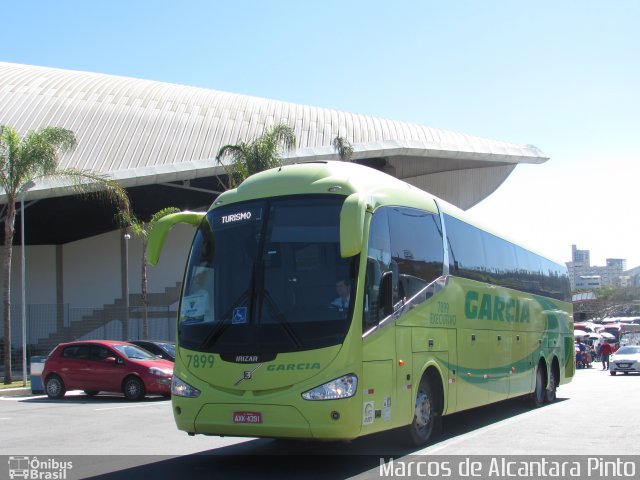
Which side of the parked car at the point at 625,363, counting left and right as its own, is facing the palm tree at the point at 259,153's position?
front

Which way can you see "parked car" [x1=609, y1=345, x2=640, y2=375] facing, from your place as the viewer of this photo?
facing the viewer and to the left of the viewer

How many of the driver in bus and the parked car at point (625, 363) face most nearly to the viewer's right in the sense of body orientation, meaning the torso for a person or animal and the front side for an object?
0

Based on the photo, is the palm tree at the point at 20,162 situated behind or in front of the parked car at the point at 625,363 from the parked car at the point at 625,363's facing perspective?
in front

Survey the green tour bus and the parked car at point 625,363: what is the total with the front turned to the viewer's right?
0

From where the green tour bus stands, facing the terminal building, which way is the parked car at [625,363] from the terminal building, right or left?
right

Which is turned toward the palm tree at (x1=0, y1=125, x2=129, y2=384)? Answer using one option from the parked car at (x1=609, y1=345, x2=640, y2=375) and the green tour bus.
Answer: the parked car

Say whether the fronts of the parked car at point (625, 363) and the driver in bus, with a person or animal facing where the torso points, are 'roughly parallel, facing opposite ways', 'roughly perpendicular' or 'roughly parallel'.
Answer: roughly parallel

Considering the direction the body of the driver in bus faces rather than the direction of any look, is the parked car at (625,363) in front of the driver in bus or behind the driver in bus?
behind

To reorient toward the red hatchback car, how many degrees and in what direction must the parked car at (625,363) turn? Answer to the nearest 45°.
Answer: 0° — it already faces it

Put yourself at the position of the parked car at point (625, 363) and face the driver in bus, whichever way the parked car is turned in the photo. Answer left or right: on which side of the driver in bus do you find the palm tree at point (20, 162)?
right

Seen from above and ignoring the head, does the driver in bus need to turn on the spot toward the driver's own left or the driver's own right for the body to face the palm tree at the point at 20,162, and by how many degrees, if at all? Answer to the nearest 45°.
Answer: approximately 90° to the driver's own right

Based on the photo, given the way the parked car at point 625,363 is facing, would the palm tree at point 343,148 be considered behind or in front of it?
in front

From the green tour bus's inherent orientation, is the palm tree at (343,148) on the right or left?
on its right

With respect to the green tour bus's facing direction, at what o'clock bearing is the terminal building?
The terminal building is roughly at 4 o'clock from the green tour bus.
